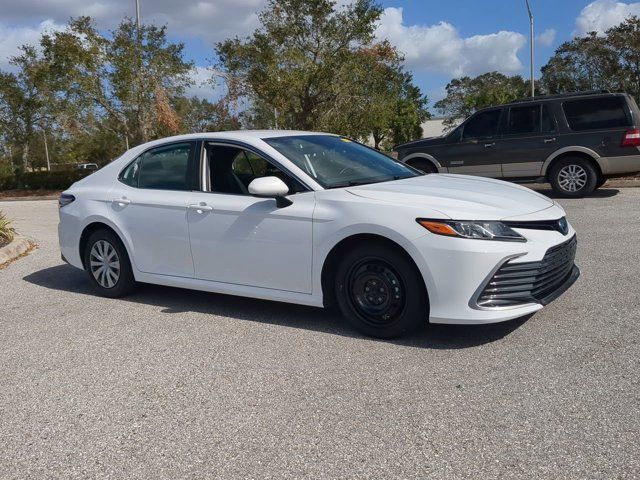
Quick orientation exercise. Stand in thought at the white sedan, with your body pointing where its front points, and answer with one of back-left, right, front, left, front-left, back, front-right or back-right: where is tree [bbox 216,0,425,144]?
back-left

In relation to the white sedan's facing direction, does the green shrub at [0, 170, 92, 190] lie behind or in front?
behind

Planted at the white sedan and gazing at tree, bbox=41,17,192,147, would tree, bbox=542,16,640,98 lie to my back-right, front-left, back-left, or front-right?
front-right

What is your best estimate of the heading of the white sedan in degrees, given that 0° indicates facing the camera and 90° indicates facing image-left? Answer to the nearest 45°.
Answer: approximately 315°

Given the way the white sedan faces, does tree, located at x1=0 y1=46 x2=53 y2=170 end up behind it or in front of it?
behind

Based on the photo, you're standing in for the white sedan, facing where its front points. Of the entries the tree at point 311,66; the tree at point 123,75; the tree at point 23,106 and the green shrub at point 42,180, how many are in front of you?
0

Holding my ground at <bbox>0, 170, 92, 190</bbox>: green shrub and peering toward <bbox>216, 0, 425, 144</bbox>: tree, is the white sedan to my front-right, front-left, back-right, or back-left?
front-right

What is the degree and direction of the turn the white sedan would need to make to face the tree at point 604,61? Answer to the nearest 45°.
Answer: approximately 90° to its left

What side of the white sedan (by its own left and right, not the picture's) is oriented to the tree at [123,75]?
back
